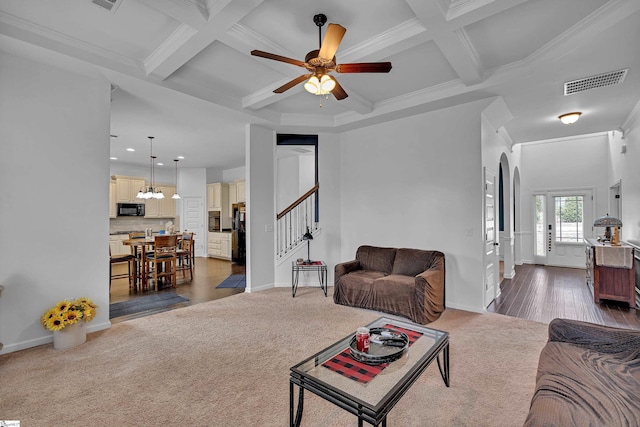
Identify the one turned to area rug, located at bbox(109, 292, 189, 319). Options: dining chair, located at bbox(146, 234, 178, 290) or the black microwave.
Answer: the black microwave

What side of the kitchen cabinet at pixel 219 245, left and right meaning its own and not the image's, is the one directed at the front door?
left

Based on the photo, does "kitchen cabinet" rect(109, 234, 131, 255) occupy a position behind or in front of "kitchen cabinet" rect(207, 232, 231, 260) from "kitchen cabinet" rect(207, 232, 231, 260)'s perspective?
in front

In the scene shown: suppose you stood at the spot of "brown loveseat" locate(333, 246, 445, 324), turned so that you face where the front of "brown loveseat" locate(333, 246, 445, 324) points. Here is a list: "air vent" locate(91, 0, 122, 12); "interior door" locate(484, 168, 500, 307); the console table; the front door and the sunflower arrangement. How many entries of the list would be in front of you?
2

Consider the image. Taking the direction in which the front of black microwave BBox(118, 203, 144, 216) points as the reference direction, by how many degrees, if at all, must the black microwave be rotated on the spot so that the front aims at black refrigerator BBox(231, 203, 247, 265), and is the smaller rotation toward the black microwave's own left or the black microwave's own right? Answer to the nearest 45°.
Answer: approximately 45° to the black microwave's own left

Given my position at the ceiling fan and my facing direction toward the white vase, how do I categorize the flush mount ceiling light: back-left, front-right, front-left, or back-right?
back-right

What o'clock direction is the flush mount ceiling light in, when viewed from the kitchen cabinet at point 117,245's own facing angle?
The flush mount ceiling light is roughly at 11 o'clock from the kitchen cabinet.

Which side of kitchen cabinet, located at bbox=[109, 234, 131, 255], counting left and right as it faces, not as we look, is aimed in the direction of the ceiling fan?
front

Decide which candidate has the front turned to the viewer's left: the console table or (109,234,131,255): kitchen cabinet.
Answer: the console table

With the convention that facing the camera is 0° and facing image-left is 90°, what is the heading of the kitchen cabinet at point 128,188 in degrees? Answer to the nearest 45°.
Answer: approximately 0°

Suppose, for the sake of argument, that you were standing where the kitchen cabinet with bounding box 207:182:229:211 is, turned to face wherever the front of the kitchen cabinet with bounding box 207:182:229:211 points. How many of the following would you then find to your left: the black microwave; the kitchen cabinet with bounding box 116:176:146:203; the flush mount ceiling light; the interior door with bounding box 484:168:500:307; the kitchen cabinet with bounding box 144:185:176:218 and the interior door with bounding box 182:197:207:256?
2

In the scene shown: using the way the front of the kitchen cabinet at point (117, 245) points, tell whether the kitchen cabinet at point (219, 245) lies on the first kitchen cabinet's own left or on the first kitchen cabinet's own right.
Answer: on the first kitchen cabinet's own left

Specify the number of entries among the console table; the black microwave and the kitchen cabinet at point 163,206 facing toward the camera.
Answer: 2

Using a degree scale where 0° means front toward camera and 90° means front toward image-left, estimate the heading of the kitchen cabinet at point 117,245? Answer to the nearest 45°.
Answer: approximately 0°

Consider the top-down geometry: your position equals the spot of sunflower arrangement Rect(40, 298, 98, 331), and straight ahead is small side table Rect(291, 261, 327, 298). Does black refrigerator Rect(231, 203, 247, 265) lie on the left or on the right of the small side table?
left

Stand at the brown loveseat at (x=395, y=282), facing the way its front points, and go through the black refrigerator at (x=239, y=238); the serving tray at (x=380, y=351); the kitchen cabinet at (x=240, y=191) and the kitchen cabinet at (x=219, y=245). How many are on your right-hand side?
3

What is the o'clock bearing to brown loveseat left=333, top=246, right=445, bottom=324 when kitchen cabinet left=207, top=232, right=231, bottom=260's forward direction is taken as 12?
The brown loveseat is roughly at 10 o'clock from the kitchen cabinet.

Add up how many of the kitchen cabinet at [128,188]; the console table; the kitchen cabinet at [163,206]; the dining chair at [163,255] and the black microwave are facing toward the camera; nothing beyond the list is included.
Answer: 3

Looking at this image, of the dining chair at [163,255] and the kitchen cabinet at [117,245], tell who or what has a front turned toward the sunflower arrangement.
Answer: the kitchen cabinet
